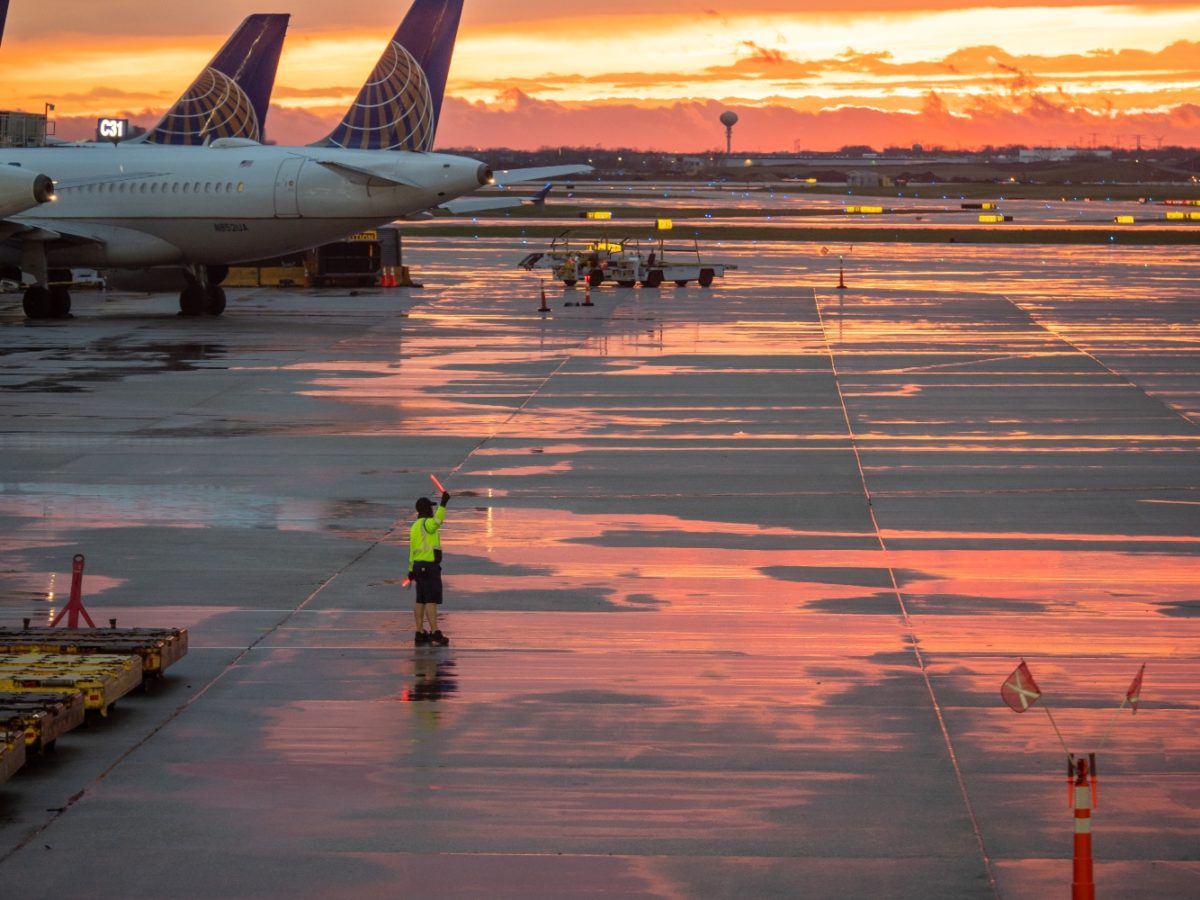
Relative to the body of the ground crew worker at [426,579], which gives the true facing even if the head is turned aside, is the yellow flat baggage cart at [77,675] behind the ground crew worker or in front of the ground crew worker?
behind

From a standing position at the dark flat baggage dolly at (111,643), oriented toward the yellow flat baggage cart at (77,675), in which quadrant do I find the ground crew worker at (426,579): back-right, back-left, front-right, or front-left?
back-left

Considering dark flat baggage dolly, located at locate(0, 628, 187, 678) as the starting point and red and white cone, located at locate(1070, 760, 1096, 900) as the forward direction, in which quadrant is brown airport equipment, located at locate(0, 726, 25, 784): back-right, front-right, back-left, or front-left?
front-right

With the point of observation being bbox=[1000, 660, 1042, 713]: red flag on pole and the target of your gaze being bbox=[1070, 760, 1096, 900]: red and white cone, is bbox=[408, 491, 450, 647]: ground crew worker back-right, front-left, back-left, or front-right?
back-right

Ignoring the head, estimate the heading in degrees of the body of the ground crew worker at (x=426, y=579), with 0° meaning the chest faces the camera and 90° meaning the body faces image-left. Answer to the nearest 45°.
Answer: approximately 225°

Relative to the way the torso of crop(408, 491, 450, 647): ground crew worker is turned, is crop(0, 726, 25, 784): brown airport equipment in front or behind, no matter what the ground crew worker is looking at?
behind

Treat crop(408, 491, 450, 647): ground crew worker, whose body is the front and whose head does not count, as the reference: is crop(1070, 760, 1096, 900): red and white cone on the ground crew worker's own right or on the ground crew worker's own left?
on the ground crew worker's own right

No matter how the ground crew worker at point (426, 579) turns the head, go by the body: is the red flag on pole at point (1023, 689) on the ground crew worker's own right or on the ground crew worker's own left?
on the ground crew worker's own right

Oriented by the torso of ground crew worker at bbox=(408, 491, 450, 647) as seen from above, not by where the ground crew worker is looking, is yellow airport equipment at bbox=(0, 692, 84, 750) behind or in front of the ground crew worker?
behind
